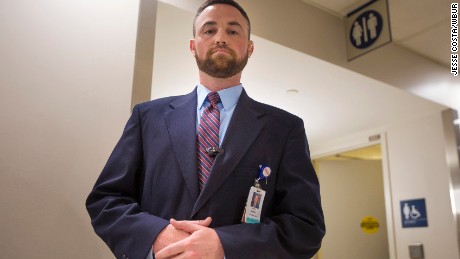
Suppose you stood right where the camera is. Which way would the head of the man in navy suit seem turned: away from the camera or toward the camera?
toward the camera

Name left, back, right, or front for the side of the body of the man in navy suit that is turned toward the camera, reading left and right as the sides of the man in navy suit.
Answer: front

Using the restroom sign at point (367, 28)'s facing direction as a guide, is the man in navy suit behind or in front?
in front

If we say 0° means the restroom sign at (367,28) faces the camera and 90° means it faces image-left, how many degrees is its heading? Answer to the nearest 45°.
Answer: approximately 45°

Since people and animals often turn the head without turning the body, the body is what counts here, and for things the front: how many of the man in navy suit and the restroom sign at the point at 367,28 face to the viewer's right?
0

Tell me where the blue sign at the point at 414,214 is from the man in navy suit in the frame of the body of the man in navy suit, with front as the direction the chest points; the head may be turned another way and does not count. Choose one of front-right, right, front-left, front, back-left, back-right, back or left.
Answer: back-left

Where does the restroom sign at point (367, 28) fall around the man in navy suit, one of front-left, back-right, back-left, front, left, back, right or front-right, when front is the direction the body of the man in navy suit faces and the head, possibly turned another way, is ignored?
back-left
